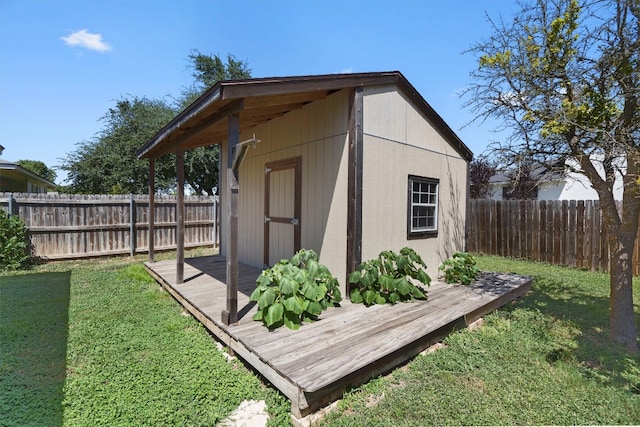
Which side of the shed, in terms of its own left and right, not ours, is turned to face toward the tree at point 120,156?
right

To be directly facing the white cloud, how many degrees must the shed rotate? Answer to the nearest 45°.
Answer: approximately 90° to its right

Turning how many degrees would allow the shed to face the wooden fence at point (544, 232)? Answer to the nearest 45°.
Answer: approximately 180°

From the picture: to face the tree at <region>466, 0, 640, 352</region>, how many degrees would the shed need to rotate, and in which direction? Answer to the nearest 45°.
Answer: approximately 90° to its left

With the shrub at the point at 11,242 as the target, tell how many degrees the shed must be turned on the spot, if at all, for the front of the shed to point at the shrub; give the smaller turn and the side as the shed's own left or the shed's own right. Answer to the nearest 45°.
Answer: approximately 45° to the shed's own right

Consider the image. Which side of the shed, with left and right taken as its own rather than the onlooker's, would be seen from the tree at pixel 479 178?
back

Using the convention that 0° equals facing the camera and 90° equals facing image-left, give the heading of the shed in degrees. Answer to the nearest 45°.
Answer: approximately 45°

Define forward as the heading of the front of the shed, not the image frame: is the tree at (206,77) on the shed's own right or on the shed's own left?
on the shed's own right

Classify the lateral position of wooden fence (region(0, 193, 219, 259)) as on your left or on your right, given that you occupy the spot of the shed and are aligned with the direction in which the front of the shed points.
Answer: on your right
